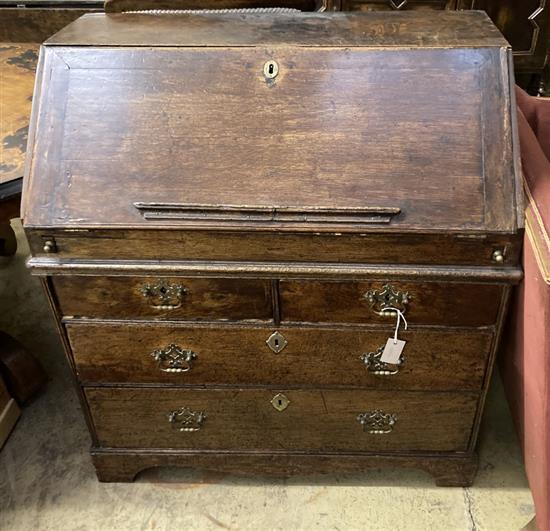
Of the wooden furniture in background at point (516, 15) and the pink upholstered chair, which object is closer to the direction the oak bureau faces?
the pink upholstered chair

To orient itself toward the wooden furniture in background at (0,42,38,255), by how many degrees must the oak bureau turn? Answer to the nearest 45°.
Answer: approximately 135° to its right

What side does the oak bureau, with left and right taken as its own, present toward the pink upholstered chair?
left

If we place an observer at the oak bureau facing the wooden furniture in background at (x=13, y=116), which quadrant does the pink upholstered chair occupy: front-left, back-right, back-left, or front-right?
back-right

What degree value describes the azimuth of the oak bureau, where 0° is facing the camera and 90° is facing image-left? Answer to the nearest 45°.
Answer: approximately 0°

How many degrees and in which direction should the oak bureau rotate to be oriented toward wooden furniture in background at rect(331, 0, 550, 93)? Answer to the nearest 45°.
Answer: approximately 135° to its left
